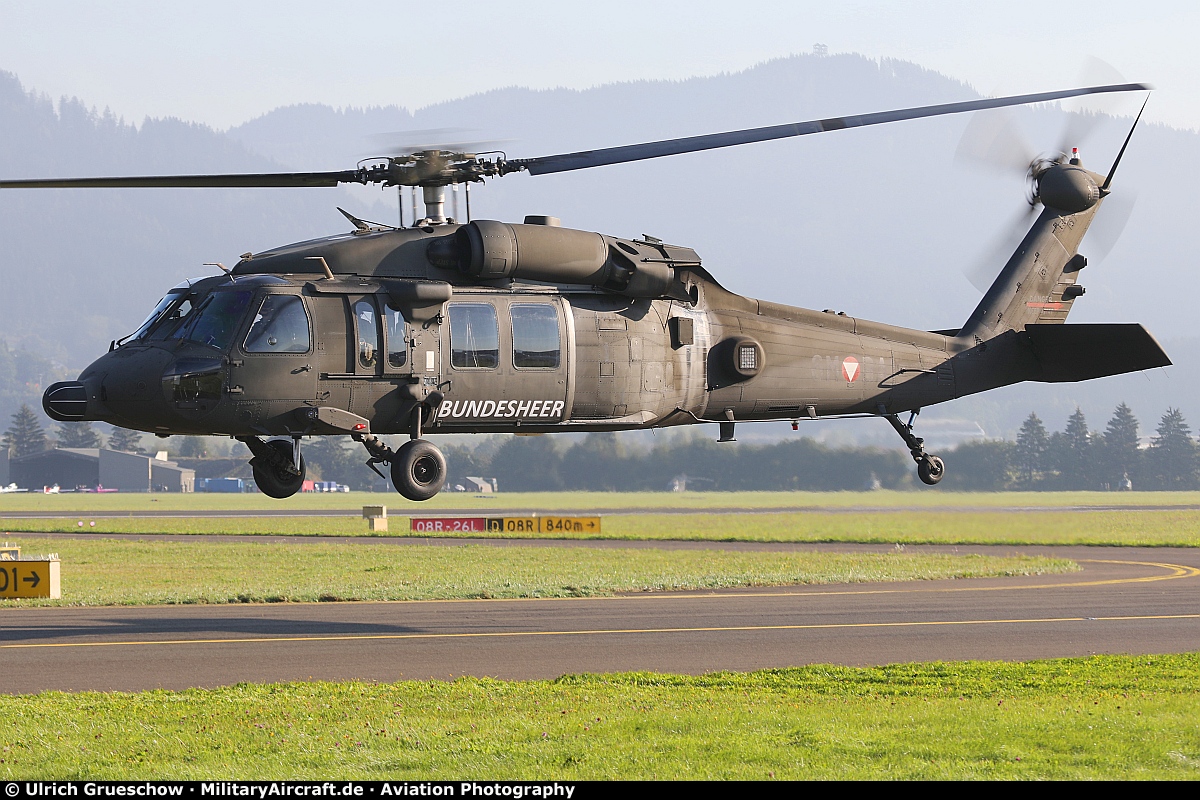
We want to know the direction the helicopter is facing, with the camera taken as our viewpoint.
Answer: facing the viewer and to the left of the viewer
